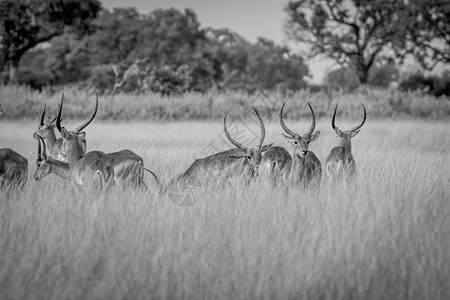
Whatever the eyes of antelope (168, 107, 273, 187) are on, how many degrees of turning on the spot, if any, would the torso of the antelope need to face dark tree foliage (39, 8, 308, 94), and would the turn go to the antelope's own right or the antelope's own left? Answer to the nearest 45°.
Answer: approximately 90° to the antelope's own left

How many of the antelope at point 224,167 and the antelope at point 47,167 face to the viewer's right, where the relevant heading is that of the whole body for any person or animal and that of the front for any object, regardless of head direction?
1

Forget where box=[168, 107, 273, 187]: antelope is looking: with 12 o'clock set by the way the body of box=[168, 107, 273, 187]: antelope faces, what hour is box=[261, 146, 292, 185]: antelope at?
box=[261, 146, 292, 185]: antelope is roughly at 11 o'clock from box=[168, 107, 273, 187]: antelope.

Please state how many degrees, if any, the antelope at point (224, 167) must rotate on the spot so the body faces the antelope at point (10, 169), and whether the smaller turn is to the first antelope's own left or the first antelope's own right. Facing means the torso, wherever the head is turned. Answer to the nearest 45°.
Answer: approximately 180°

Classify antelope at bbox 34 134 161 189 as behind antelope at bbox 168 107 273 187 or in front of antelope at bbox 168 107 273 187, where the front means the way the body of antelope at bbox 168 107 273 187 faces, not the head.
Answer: behind

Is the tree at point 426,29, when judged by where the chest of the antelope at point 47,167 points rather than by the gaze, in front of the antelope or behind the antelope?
behind

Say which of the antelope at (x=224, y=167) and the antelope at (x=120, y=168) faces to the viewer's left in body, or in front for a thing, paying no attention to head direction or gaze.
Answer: the antelope at (x=120, y=168)

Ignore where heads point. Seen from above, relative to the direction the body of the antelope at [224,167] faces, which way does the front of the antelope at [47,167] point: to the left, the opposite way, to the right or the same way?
the opposite way

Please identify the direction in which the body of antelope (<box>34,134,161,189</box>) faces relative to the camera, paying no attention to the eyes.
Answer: to the viewer's left

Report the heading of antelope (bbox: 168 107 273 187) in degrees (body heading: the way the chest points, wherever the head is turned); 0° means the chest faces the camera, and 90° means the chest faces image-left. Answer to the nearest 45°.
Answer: approximately 270°

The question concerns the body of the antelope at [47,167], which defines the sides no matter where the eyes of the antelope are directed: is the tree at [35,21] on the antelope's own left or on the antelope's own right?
on the antelope's own right

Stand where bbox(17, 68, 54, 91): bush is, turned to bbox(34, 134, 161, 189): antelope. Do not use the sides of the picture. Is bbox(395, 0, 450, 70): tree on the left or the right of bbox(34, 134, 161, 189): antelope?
left

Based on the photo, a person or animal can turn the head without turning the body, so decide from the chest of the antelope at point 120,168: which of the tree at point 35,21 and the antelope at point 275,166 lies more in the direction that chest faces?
the tree

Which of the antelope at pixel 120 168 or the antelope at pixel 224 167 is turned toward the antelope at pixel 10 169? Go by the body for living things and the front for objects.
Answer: the antelope at pixel 120 168
